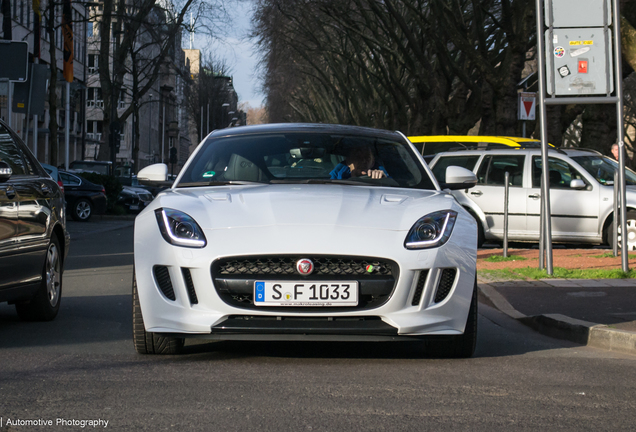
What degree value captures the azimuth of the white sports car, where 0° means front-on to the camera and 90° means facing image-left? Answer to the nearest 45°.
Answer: approximately 0°

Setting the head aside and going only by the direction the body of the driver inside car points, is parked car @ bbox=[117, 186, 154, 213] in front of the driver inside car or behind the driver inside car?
behind

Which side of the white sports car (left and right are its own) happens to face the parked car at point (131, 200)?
back

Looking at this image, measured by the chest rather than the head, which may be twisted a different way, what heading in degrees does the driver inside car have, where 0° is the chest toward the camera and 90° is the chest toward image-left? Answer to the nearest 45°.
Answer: approximately 0°
